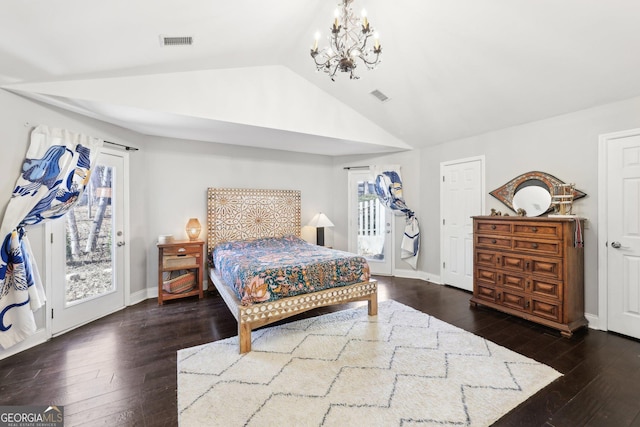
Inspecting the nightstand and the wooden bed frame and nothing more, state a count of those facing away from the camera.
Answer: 0

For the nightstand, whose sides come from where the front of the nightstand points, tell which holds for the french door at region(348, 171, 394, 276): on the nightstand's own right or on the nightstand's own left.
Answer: on the nightstand's own left

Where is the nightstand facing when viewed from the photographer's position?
facing the viewer and to the right of the viewer

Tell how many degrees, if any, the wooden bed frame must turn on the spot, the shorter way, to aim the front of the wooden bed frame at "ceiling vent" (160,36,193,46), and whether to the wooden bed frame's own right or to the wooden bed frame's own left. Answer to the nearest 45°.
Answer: approximately 45° to the wooden bed frame's own right

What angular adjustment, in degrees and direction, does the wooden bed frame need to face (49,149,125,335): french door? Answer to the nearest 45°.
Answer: approximately 90° to its right

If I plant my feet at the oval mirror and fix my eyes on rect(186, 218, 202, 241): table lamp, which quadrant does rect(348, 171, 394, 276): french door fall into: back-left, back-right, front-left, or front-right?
front-right

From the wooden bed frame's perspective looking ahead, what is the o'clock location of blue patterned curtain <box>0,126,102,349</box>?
The blue patterned curtain is roughly at 3 o'clock from the wooden bed frame.

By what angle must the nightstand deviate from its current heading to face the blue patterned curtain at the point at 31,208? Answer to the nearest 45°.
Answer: approximately 90° to its right

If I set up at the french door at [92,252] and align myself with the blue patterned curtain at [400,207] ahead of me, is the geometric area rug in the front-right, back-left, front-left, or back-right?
front-right

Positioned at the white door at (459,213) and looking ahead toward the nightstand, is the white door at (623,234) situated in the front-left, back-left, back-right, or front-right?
back-left

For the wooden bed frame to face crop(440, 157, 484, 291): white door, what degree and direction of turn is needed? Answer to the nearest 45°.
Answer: approximately 45° to its left

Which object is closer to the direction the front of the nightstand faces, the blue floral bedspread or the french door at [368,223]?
the blue floral bedspread

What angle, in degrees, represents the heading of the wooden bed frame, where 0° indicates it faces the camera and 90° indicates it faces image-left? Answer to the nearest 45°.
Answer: approximately 315°

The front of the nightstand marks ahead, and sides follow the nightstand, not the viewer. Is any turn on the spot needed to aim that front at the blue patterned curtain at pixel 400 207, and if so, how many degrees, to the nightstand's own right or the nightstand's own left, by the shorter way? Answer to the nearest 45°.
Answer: approximately 45° to the nightstand's own left
